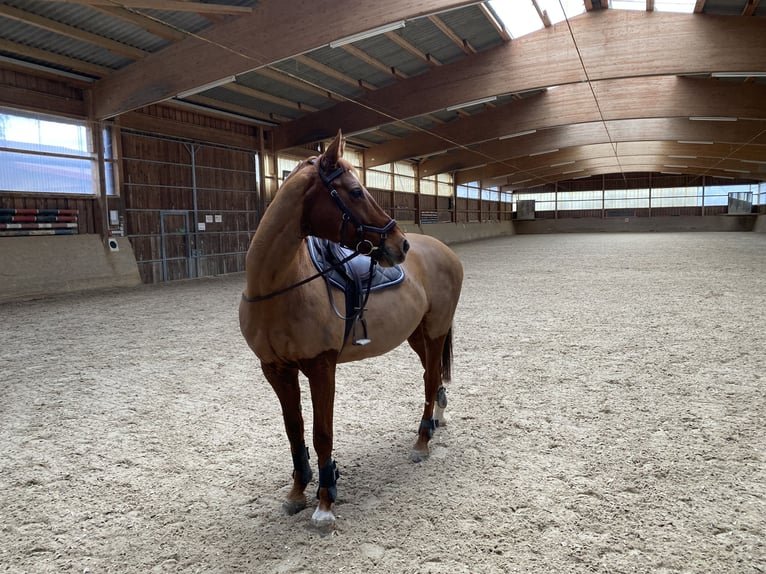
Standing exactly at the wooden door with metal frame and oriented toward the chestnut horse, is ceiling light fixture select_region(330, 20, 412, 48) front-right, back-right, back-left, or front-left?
front-left

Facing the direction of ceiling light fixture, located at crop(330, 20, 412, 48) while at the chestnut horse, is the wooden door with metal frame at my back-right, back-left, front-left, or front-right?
front-left

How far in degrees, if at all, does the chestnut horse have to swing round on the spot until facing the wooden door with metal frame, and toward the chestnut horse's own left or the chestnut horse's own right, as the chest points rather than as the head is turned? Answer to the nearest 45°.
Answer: approximately 135° to the chestnut horse's own right

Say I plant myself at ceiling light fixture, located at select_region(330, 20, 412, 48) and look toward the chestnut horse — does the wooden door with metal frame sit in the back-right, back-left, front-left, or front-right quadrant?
back-right

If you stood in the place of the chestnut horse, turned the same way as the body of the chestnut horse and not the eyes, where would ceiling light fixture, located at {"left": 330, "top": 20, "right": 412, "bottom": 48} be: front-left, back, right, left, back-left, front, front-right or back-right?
back-right
